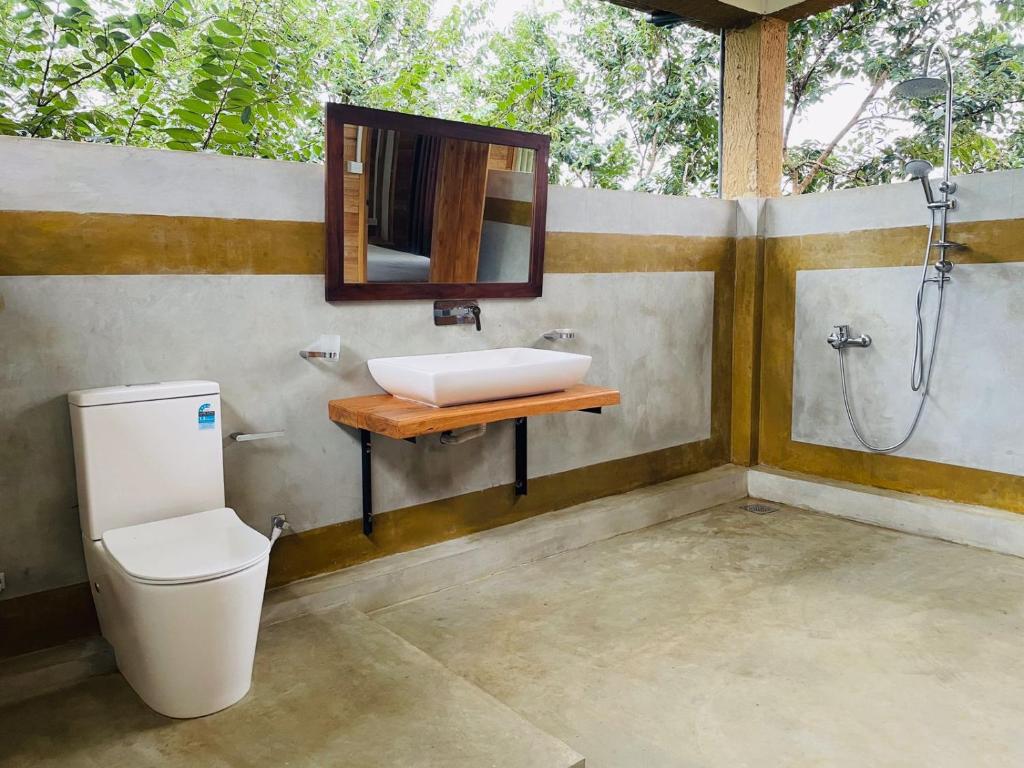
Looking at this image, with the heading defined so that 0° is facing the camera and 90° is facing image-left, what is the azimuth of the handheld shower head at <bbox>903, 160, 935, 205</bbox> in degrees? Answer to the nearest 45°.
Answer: approximately 45°

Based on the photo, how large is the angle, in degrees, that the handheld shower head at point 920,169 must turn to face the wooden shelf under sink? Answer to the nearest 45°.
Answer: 0° — it already faces it

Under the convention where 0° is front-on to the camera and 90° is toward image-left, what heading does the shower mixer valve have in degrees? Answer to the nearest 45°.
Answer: approximately 45°

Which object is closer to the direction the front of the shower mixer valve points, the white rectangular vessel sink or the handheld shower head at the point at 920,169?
the white rectangular vessel sink

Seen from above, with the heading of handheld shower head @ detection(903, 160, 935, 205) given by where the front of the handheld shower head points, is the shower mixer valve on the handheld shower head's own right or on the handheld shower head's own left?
on the handheld shower head's own right

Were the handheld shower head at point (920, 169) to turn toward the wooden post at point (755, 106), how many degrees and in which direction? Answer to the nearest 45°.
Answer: approximately 90° to its right

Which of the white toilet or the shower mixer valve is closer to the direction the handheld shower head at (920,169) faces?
the white toilet
